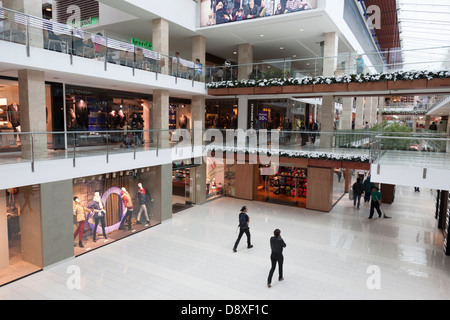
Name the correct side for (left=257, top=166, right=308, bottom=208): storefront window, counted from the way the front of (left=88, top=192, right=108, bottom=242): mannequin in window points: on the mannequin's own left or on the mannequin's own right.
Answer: on the mannequin's own left

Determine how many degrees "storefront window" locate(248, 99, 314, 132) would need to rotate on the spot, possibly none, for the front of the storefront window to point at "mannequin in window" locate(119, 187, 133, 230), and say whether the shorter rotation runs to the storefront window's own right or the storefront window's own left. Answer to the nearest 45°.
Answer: approximately 45° to the storefront window's own right

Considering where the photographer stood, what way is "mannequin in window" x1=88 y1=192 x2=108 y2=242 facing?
facing the viewer and to the right of the viewer

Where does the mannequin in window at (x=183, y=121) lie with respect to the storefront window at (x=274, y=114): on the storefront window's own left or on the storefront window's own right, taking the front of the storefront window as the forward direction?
on the storefront window's own right

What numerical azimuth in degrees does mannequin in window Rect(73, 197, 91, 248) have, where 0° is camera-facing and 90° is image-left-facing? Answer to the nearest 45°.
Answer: approximately 315°

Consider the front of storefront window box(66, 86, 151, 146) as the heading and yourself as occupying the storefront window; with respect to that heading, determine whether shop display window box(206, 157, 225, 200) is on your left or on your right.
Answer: on your left

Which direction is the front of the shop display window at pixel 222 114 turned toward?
toward the camera

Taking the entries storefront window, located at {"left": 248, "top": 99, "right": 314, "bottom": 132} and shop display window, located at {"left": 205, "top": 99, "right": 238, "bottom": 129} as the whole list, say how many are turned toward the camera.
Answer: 2
